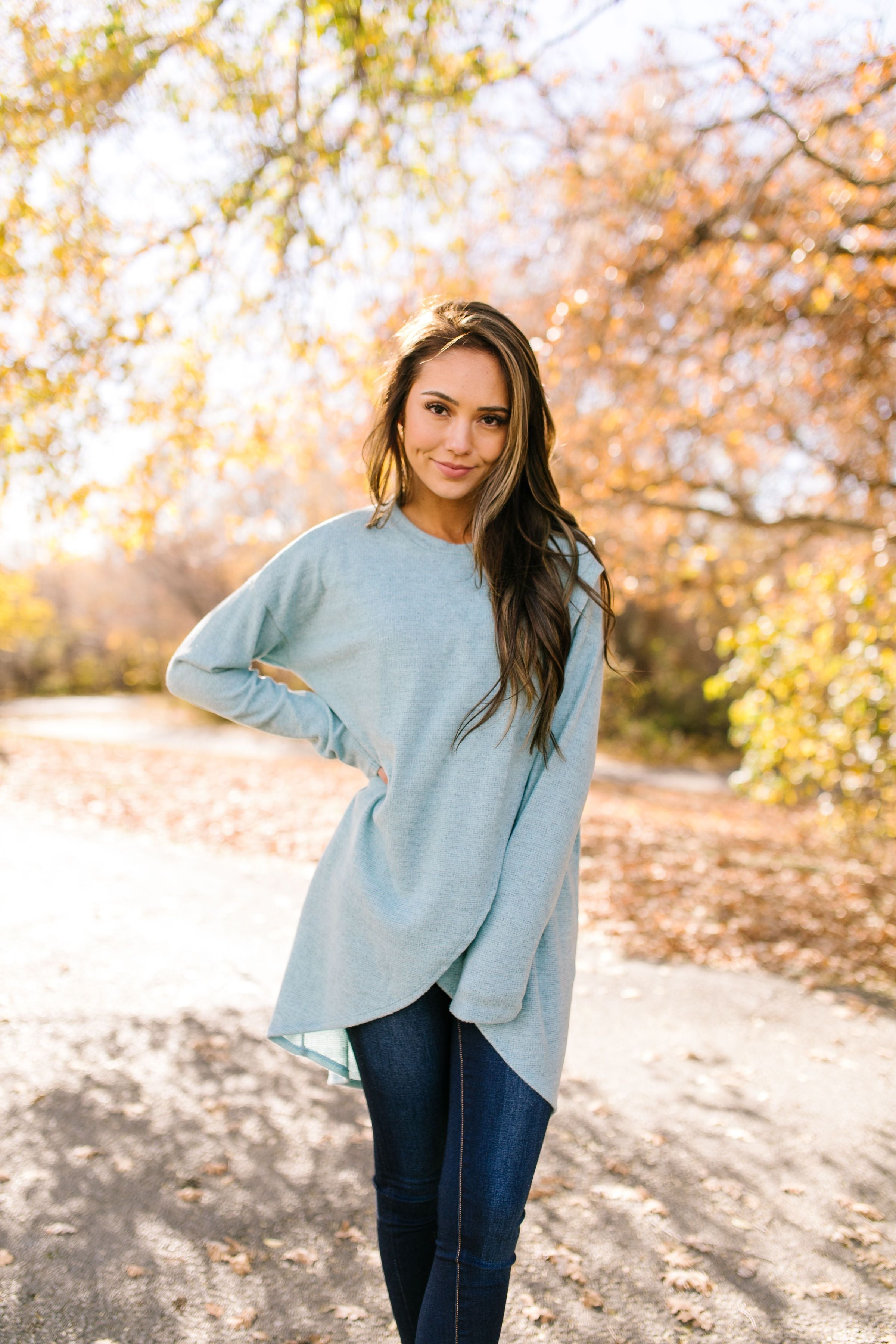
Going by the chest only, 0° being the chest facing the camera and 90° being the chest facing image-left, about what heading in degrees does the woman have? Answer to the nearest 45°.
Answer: approximately 0°

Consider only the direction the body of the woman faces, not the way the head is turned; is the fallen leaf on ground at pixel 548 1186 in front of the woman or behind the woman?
behind

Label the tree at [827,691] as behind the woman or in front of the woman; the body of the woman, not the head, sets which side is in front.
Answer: behind

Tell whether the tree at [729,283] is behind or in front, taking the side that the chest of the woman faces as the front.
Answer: behind
